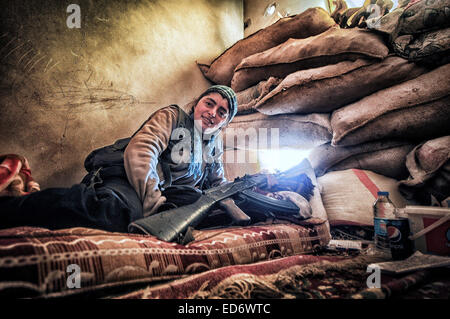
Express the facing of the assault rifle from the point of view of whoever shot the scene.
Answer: facing away from the viewer and to the right of the viewer
